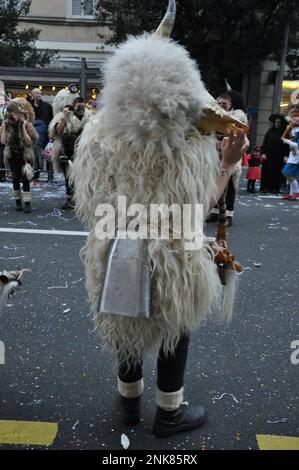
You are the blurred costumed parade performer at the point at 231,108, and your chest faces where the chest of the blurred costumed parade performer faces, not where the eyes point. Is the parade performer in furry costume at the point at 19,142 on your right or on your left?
on your right

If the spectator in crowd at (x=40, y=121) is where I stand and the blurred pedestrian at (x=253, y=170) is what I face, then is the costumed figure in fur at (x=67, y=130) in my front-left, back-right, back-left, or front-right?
front-right

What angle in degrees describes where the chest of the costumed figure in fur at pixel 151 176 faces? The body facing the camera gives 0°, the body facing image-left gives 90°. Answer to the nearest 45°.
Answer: approximately 225°

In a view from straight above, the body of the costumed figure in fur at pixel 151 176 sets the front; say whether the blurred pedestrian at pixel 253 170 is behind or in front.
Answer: in front

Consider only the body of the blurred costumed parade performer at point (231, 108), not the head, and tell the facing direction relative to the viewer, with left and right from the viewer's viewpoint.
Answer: facing the viewer and to the left of the viewer

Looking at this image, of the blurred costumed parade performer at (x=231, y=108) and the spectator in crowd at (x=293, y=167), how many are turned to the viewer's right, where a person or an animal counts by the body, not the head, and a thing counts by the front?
0

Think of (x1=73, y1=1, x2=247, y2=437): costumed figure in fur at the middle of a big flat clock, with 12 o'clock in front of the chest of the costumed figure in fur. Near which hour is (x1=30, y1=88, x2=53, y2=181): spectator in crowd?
The spectator in crowd is roughly at 10 o'clock from the costumed figure in fur.

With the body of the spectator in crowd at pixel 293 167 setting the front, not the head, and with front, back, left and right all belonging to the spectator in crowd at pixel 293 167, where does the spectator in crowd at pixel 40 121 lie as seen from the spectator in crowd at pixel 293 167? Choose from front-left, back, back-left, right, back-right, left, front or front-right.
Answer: front-right

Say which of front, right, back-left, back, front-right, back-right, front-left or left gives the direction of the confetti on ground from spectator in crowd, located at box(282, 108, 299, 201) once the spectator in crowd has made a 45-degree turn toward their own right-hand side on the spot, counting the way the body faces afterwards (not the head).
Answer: left

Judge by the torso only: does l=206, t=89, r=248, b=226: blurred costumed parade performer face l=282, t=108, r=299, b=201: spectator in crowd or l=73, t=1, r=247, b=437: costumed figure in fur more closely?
the costumed figure in fur

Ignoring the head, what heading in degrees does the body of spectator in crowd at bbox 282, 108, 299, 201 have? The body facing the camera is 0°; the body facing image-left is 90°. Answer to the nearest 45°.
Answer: approximately 45°

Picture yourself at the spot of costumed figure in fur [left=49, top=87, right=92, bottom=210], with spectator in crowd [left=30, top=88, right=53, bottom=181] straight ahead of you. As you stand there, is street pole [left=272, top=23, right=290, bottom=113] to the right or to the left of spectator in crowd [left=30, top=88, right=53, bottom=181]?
right

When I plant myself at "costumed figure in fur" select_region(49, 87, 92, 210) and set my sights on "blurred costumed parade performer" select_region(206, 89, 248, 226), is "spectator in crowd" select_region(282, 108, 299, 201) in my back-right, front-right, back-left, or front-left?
front-left

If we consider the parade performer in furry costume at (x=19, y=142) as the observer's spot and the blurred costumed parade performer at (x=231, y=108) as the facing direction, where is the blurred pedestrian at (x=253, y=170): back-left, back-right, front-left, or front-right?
front-left
